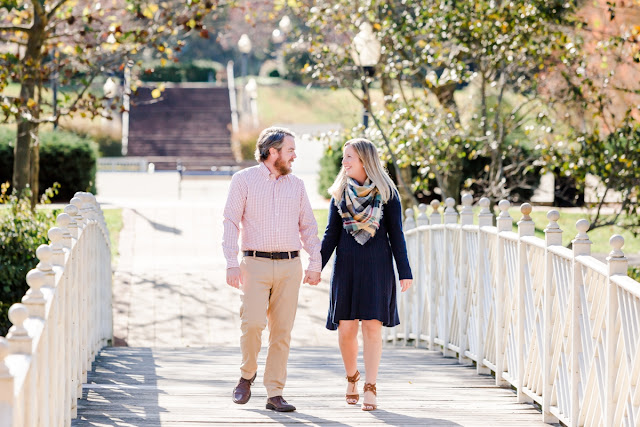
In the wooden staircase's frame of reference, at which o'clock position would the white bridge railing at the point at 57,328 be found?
The white bridge railing is roughly at 12 o'clock from the wooden staircase.

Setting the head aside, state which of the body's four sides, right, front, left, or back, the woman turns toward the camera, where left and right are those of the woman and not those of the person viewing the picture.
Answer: front

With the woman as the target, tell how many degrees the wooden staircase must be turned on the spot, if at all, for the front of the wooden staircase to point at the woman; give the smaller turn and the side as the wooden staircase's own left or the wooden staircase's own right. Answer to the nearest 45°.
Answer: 0° — it already faces them

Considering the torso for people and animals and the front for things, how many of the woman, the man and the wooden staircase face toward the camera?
3

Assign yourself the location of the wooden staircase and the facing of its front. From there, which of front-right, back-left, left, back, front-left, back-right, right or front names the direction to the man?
front

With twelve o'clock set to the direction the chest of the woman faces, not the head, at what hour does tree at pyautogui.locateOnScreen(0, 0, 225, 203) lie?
The tree is roughly at 5 o'clock from the woman.

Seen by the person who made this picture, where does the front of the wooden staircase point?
facing the viewer

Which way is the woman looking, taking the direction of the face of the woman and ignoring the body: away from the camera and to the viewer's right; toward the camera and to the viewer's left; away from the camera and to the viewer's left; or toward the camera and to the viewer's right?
toward the camera and to the viewer's left

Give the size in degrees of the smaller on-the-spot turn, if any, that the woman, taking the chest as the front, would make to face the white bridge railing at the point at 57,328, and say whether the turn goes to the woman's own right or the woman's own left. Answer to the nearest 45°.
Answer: approximately 45° to the woman's own right

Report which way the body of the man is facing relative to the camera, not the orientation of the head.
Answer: toward the camera

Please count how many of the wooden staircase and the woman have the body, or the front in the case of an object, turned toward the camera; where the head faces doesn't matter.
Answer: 2

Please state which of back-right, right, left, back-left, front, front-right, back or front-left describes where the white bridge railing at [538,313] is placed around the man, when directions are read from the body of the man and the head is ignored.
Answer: left
